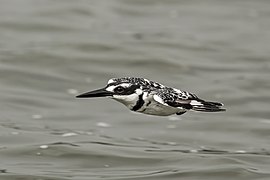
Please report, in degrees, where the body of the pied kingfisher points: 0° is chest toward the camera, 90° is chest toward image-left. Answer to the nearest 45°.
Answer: approximately 90°
